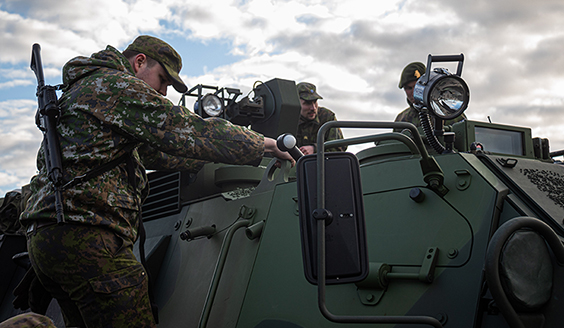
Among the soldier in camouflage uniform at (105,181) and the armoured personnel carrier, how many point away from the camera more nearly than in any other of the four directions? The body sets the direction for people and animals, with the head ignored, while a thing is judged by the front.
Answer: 0

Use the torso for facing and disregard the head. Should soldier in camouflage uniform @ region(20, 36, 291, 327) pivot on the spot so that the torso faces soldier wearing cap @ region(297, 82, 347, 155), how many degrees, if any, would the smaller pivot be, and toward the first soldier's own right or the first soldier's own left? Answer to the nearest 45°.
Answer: approximately 45° to the first soldier's own left

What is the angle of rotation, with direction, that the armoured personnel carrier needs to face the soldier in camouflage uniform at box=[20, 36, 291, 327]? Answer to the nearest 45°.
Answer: approximately 135° to its right

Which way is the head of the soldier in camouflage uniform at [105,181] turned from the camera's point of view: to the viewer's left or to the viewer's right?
to the viewer's right

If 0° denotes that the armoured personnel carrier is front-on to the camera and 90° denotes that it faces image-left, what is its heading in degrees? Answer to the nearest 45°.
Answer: approximately 315°

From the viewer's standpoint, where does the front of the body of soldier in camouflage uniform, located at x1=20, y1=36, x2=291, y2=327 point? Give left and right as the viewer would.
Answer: facing to the right of the viewer
